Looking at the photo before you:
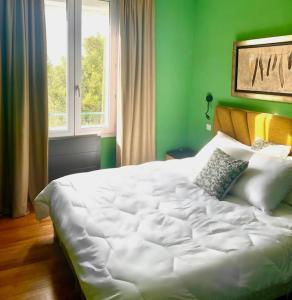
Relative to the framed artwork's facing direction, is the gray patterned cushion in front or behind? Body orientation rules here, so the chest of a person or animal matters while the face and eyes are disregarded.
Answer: in front

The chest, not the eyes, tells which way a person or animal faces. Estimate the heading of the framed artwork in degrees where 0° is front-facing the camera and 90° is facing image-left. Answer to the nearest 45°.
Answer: approximately 45°

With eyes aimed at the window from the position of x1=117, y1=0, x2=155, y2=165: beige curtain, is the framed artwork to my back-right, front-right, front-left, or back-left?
back-left

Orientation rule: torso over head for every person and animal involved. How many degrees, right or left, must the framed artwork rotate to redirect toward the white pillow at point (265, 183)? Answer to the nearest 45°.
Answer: approximately 45° to its left

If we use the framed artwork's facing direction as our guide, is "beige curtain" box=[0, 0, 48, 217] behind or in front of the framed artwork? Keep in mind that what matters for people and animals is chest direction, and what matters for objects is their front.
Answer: in front

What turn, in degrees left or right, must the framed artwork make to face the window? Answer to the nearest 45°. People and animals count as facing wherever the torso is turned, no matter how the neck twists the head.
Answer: approximately 45° to its right
